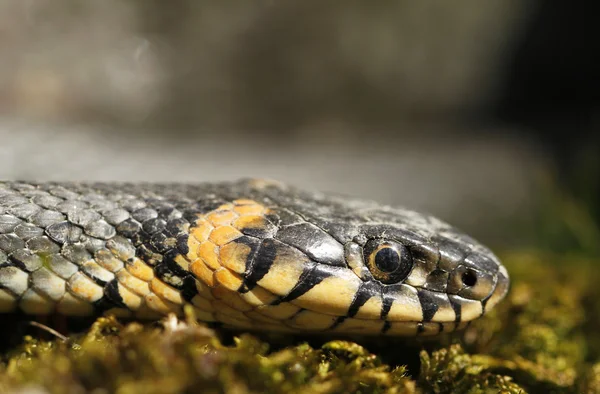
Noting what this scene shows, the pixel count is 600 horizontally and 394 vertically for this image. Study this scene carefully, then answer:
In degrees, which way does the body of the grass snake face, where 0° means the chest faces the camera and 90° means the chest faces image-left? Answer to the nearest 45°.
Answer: approximately 270°
